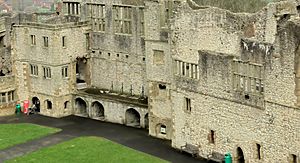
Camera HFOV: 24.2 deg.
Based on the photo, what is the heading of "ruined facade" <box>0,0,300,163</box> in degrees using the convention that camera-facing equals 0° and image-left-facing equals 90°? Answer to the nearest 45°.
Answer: approximately 45°
